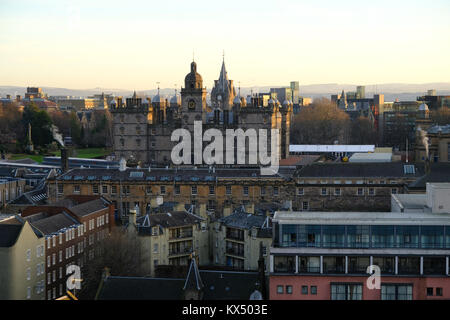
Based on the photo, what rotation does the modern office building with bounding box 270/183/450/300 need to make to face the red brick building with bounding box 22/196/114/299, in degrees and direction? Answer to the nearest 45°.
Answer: approximately 135° to its right

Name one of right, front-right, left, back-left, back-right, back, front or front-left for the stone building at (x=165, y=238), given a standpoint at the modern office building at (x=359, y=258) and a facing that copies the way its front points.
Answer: back-right

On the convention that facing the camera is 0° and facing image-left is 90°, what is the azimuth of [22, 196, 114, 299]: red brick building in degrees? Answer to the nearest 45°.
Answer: approximately 315°

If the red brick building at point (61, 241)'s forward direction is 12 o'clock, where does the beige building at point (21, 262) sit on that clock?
The beige building is roughly at 2 o'clock from the red brick building.

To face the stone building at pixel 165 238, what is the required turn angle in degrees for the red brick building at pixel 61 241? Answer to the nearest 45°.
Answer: approximately 45° to its left

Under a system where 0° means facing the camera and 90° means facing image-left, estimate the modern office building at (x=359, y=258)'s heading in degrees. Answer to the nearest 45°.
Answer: approximately 0°

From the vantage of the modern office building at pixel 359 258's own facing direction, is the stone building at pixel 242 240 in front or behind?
behind

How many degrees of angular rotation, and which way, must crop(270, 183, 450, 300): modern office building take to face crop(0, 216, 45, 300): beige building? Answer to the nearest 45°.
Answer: approximately 90° to its right
